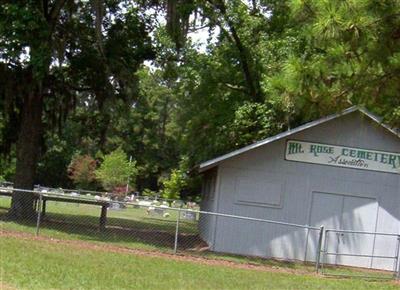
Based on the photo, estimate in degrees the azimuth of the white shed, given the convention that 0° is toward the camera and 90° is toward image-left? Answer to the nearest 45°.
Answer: approximately 0°
